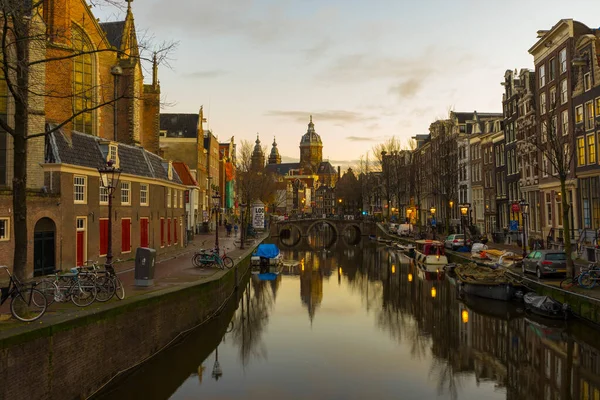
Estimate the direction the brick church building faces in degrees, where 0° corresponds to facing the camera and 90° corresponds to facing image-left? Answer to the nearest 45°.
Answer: approximately 315°

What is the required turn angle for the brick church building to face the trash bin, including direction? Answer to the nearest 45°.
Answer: approximately 45° to its right

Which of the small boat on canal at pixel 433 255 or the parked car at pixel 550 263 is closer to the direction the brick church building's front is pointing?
the parked car
